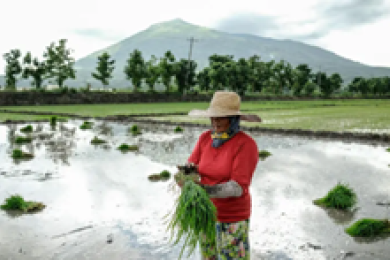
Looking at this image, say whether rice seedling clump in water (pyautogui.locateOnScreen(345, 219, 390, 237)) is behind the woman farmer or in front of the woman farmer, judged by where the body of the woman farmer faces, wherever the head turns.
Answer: behind

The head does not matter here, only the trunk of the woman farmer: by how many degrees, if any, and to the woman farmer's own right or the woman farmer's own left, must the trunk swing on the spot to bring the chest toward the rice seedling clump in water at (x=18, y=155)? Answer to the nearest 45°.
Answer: approximately 90° to the woman farmer's own right

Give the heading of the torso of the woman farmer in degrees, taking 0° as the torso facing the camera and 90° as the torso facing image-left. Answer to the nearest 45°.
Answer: approximately 45°

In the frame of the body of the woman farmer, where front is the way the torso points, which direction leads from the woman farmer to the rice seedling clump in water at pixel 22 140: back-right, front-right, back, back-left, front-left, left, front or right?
right

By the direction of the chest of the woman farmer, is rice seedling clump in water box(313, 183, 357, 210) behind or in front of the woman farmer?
behind

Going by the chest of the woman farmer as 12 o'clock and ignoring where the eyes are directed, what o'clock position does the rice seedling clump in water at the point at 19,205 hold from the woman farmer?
The rice seedling clump in water is roughly at 3 o'clock from the woman farmer.

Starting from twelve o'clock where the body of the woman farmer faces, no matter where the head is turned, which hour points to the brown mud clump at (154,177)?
The brown mud clump is roughly at 4 o'clock from the woman farmer.

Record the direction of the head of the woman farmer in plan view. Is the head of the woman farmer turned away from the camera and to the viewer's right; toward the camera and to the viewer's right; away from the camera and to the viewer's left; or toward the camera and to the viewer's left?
toward the camera and to the viewer's left

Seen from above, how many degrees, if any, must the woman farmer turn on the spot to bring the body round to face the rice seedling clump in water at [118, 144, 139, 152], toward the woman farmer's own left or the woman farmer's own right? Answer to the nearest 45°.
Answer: approximately 135° to the woman farmer's own right

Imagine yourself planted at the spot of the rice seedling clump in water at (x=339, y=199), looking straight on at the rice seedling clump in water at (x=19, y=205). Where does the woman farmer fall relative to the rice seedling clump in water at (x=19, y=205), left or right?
left
